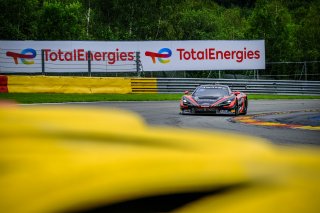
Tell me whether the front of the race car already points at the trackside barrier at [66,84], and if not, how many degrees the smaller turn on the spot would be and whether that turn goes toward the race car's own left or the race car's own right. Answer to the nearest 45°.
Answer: approximately 135° to the race car's own right

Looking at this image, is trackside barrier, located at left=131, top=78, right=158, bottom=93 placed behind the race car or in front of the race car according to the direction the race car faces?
behind

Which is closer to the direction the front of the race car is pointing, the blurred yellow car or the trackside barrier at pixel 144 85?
the blurred yellow car

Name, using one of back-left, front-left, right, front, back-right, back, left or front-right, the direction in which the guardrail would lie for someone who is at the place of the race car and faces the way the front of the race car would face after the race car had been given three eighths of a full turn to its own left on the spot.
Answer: front-left

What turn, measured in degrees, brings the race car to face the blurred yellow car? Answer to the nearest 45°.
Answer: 0° — it already faces it

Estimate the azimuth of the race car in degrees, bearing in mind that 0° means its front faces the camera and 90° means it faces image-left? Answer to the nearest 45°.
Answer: approximately 0°
